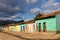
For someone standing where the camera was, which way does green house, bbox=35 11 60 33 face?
facing the viewer and to the left of the viewer
